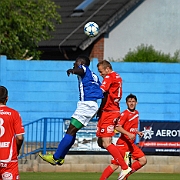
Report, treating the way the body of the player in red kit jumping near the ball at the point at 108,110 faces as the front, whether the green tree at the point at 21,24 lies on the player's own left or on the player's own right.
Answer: on the player's own right

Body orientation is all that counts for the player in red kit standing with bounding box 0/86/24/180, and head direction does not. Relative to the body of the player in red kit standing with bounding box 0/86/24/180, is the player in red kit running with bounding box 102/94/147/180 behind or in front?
in front

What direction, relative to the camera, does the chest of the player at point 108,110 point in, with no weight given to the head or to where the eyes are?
to the viewer's left

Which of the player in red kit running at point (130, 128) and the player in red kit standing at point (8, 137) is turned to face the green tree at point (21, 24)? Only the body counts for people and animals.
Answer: the player in red kit standing at point (8, 137)

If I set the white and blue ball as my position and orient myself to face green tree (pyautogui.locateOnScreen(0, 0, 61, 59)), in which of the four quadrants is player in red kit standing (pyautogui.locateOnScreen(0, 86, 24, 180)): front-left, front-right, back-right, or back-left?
back-left

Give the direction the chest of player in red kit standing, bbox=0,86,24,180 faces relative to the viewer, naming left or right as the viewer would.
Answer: facing away from the viewer

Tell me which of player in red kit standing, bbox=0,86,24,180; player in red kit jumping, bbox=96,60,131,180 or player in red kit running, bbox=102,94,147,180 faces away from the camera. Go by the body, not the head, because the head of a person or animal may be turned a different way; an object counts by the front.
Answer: player in red kit standing, bbox=0,86,24,180

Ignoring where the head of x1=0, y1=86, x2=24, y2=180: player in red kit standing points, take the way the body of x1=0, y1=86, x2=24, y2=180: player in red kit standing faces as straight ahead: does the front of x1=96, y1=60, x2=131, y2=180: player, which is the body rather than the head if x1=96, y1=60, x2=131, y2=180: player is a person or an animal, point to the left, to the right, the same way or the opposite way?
to the left

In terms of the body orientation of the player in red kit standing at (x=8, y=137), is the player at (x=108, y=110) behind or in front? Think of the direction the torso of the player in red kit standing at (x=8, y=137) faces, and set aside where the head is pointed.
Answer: in front
